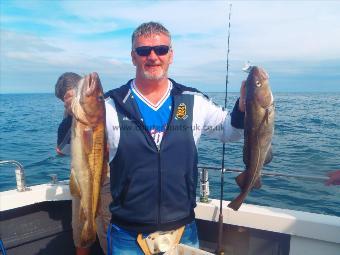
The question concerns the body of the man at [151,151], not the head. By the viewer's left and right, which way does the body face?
facing the viewer

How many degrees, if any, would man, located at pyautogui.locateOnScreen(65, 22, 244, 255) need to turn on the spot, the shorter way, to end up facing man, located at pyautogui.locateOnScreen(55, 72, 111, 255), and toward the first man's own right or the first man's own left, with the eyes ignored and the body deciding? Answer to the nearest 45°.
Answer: approximately 135° to the first man's own right

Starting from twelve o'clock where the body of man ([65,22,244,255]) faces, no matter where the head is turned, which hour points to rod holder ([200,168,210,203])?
The rod holder is roughly at 7 o'clock from the man.

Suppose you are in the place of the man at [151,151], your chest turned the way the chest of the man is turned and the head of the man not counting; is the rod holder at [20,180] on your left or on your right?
on your right

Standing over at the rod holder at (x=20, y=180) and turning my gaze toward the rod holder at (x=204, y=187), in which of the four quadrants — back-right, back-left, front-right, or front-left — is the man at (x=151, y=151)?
front-right

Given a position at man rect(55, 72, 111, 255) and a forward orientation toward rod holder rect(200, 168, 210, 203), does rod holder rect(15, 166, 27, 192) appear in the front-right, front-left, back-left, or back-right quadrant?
back-left
